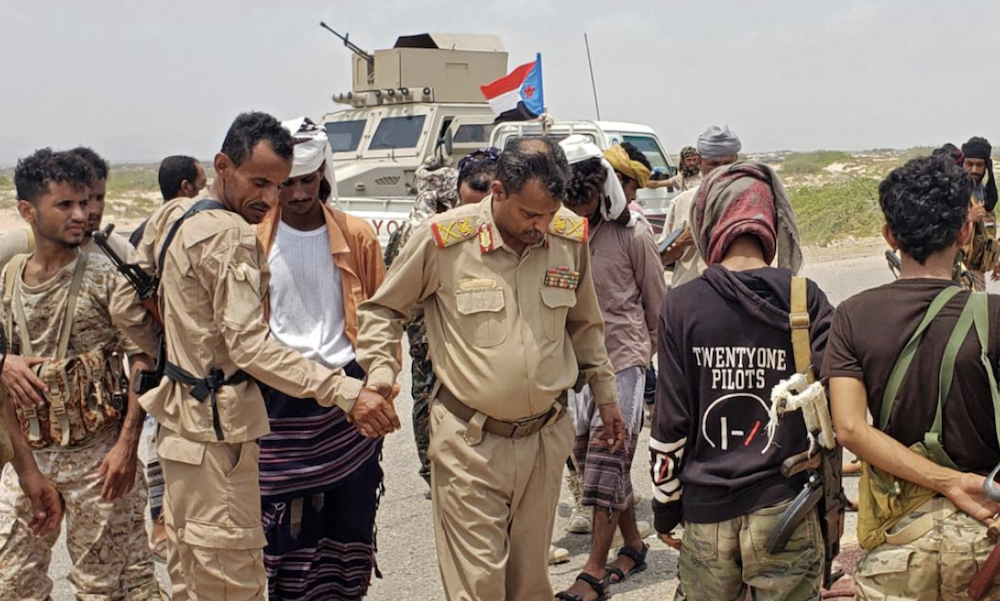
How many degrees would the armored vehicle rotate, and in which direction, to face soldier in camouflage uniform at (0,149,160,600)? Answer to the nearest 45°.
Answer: approximately 45° to its left

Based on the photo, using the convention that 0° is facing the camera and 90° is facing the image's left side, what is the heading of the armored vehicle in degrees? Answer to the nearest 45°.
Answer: approximately 45°

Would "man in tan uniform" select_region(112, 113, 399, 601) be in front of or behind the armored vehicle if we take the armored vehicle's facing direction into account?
in front

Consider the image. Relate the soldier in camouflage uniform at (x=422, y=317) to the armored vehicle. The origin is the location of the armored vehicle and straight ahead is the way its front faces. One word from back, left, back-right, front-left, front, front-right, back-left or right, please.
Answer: front-left

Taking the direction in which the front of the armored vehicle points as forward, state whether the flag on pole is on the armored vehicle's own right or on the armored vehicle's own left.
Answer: on the armored vehicle's own left

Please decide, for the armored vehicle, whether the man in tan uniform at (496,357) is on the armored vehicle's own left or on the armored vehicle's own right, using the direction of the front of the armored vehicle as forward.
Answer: on the armored vehicle's own left
